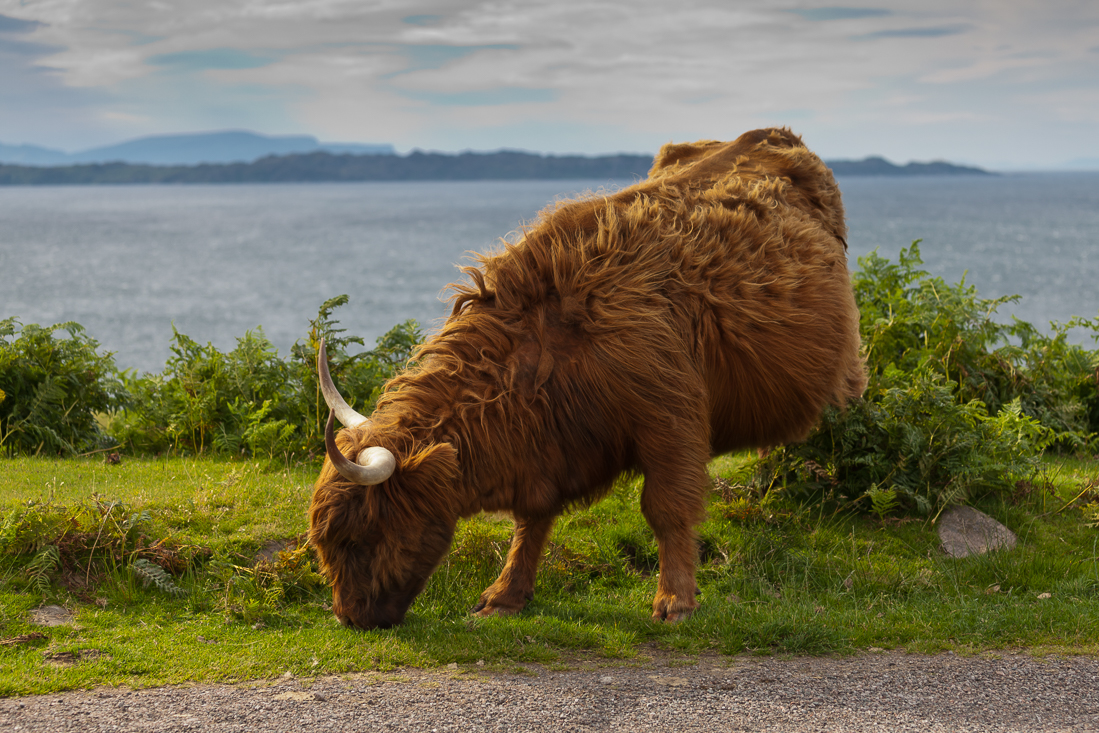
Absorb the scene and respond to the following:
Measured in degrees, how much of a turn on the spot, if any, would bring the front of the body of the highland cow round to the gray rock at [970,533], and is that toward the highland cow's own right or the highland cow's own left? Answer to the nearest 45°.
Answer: approximately 180°

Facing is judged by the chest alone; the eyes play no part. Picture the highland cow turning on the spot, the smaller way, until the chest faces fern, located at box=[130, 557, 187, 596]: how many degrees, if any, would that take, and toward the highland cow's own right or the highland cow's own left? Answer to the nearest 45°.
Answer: approximately 45° to the highland cow's own right

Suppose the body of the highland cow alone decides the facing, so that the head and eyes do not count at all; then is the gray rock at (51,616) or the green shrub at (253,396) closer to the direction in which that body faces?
the gray rock

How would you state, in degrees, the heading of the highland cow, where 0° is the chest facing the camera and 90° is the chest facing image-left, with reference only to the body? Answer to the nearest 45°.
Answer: approximately 45°

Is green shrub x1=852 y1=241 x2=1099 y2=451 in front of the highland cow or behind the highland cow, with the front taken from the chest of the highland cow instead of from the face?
behind

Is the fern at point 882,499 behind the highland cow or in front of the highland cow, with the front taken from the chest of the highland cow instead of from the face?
behind

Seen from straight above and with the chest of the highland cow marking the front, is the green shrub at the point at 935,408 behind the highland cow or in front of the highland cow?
behind

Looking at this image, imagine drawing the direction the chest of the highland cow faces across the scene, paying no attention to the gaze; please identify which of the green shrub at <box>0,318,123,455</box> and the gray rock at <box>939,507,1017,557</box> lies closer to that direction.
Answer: the green shrub

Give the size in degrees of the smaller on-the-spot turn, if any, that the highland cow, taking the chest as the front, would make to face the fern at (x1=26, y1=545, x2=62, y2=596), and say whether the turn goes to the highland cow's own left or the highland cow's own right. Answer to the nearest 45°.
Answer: approximately 45° to the highland cow's own right

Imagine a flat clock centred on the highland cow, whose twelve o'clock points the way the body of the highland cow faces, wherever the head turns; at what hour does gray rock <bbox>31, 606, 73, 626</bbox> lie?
The gray rock is roughly at 1 o'clock from the highland cow.

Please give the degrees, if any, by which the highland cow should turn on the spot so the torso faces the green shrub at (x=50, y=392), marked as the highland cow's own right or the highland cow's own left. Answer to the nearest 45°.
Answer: approximately 90° to the highland cow's own right
